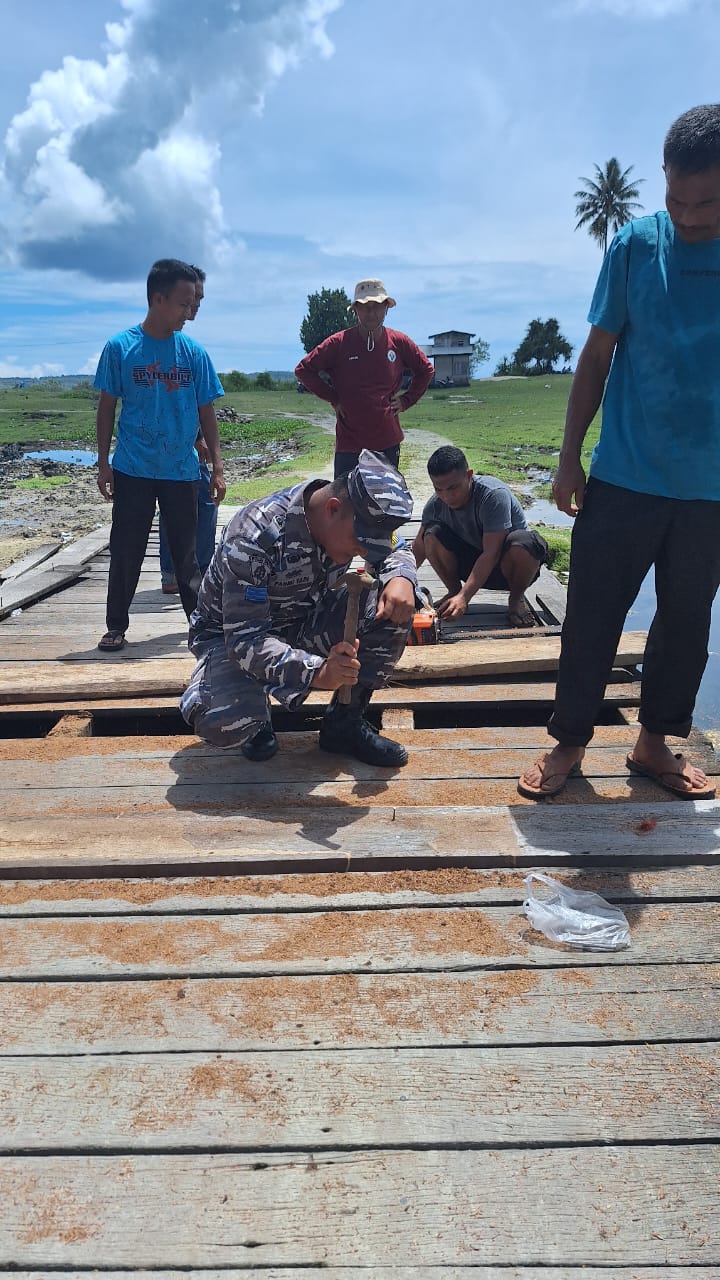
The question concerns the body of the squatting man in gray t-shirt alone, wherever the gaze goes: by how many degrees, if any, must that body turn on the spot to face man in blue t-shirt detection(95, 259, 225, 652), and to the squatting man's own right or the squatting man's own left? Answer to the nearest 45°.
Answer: approximately 45° to the squatting man's own right

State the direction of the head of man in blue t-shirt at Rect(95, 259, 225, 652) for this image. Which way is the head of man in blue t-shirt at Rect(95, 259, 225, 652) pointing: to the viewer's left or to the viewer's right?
to the viewer's right

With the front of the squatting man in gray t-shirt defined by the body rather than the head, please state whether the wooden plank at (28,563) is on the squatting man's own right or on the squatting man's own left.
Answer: on the squatting man's own right

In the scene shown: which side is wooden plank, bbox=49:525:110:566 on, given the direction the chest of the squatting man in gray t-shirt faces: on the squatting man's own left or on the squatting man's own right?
on the squatting man's own right

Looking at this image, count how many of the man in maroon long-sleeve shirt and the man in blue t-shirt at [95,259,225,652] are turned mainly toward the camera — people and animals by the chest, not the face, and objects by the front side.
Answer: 2

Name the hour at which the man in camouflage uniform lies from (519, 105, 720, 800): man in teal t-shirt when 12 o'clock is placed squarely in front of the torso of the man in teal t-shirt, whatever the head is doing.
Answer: The man in camouflage uniform is roughly at 3 o'clock from the man in teal t-shirt.

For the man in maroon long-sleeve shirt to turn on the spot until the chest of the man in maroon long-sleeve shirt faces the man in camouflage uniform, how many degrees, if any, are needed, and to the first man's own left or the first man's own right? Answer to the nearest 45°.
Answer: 0° — they already face them

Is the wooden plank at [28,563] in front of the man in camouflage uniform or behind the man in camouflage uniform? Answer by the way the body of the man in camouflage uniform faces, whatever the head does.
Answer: behind

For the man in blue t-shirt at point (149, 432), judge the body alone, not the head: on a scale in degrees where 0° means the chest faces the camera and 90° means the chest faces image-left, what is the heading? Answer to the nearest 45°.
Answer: approximately 0°
